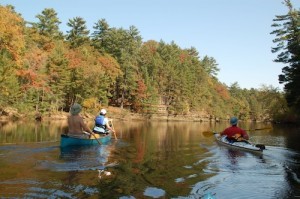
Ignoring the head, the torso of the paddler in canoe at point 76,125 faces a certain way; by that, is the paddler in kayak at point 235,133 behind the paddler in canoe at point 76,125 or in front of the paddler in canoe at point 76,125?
in front

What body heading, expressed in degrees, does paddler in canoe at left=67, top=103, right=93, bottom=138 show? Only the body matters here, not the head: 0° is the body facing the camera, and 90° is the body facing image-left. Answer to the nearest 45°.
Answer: approximately 225°
